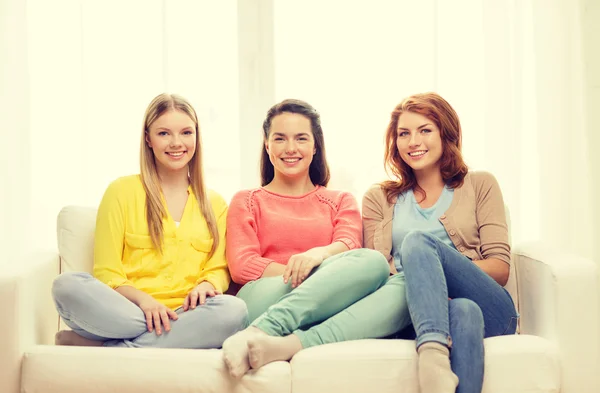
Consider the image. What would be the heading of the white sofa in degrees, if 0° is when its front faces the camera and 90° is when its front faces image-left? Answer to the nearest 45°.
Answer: approximately 0°
